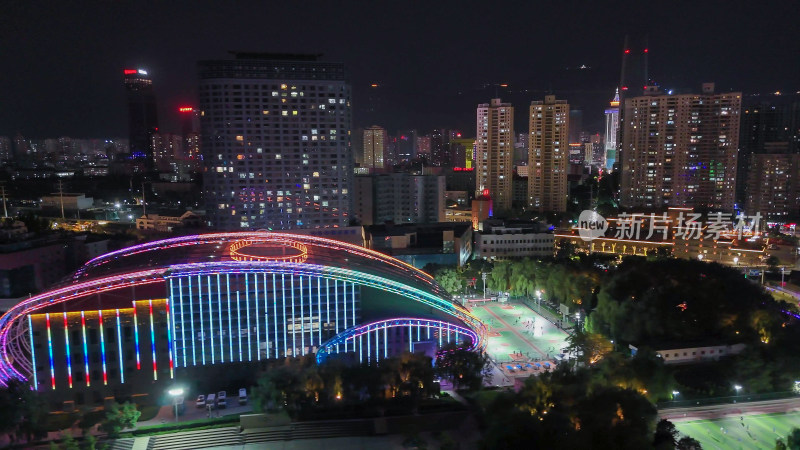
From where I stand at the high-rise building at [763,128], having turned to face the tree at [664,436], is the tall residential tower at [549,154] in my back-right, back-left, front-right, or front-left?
front-right

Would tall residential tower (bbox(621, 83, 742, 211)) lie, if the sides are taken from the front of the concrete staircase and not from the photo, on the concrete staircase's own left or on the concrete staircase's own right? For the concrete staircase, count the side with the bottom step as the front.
on the concrete staircase's own left

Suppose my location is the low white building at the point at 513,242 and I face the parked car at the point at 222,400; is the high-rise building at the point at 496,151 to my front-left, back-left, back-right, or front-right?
back-right

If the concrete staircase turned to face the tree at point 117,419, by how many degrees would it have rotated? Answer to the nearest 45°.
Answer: approximately 90° to its right

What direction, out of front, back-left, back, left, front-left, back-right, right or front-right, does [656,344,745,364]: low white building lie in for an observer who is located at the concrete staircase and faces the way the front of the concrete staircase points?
left

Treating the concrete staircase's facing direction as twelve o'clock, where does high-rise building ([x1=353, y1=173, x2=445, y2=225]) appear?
The high-rise building is roughly at 7 o'clock from the concrete staircase.

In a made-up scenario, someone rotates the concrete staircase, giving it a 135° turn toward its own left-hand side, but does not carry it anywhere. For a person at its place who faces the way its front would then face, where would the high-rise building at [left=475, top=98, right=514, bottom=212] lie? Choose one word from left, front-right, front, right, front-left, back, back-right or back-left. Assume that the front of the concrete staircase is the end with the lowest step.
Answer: front

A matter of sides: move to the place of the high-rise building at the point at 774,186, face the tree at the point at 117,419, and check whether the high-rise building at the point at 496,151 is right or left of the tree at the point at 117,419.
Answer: right

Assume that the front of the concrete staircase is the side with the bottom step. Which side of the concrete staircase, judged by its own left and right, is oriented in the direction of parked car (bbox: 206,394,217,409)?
back

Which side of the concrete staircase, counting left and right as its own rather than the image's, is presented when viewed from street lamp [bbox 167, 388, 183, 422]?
back

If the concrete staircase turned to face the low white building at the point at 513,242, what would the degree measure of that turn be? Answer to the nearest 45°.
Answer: approximately 135° to its left

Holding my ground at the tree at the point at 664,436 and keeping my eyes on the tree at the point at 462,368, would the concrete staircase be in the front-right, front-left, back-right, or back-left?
front-left

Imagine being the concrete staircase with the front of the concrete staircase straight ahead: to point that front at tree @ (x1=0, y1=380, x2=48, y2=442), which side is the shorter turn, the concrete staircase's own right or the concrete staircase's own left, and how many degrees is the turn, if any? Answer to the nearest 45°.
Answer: approximately 90° to the concrete staircase's own right

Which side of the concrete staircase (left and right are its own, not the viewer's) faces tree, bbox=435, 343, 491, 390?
left

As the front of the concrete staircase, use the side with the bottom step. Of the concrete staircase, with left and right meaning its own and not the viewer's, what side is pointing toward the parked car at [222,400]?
back

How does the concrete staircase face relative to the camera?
toward the camera
